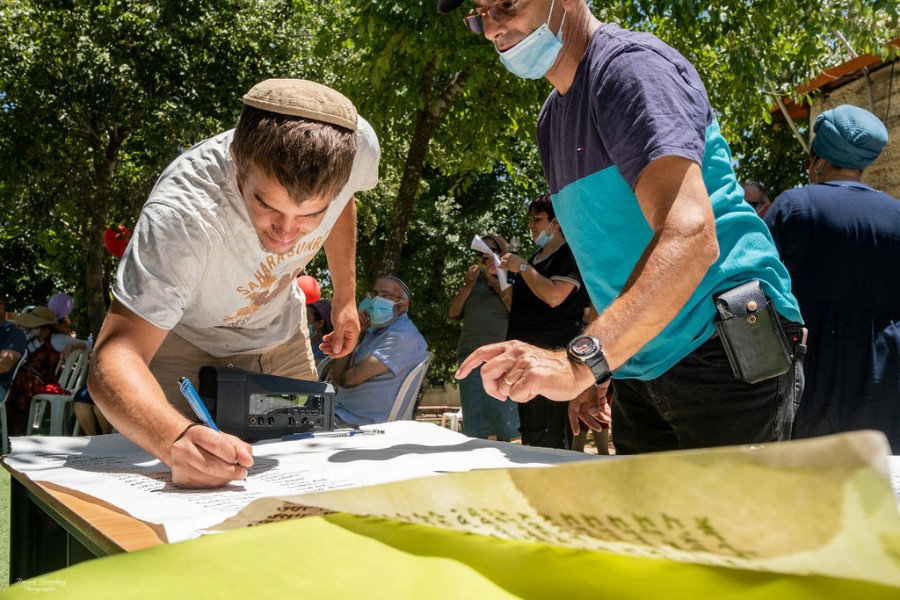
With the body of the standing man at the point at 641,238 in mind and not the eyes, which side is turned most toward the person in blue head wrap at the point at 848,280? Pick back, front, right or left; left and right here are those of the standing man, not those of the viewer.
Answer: back

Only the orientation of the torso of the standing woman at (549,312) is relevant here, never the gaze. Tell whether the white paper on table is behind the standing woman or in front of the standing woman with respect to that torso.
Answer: in front

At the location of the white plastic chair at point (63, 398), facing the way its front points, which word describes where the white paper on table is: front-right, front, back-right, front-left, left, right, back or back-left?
left

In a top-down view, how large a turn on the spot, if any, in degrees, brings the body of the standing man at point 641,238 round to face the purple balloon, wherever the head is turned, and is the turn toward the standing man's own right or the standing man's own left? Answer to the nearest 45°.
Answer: approximately 90° to the standing man's own right

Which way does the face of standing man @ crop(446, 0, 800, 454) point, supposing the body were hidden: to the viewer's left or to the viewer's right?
to the viewer's left

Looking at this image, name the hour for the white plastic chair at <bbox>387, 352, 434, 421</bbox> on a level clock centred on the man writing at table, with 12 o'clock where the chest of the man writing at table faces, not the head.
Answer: The white plastic chair is roughly at 8 o'clock from the man writing at table.

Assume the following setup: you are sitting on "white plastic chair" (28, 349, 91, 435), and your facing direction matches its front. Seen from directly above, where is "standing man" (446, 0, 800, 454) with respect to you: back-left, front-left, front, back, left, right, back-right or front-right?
left
